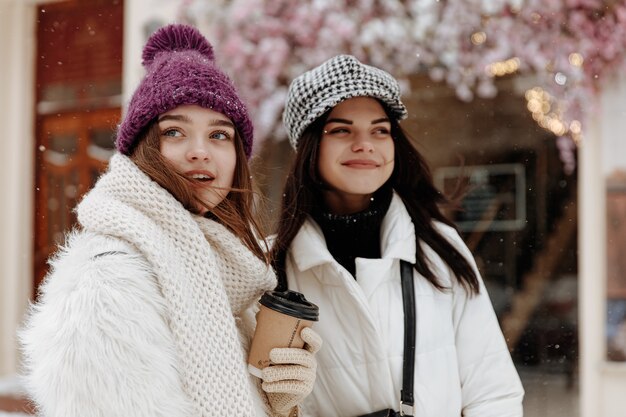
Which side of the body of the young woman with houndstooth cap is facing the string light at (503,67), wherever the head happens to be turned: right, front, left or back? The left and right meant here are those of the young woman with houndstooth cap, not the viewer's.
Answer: back

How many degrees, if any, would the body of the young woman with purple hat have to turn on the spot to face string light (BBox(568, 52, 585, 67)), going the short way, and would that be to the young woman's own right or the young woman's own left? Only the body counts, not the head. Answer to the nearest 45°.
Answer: approximately 90° to the young woman's own left

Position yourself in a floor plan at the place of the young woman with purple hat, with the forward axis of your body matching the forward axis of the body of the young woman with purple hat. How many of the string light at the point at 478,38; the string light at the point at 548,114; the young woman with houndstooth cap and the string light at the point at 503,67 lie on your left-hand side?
4

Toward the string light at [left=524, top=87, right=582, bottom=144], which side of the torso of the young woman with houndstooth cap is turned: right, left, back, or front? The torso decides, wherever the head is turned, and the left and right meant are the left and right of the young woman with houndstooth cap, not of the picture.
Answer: back

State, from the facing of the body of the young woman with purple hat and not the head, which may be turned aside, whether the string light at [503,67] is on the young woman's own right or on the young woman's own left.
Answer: on the young woman's own left

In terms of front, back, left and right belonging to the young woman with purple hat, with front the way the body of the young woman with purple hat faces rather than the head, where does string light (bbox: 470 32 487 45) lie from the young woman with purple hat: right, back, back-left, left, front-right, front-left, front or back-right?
left

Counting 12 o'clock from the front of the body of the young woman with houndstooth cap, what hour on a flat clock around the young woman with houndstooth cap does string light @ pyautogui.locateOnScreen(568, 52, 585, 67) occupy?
The string light is roughly at 7 o'clock from the young woman with houndstooth cap.

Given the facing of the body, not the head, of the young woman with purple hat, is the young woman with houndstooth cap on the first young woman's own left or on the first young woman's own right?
on the first young woman's own left

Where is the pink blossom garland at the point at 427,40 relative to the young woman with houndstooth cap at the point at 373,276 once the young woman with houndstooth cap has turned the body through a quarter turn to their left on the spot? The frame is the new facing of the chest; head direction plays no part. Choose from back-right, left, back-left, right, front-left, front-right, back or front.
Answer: left

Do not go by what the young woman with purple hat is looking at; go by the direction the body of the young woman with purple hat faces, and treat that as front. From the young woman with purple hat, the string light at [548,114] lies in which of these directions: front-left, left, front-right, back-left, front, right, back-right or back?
left

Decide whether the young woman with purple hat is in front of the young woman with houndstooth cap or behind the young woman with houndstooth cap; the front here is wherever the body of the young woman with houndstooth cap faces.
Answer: in front

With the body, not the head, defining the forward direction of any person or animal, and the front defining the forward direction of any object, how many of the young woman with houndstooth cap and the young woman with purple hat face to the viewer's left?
0
